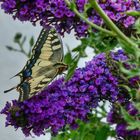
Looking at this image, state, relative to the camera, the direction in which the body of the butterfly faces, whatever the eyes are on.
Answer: to the viewer's right
